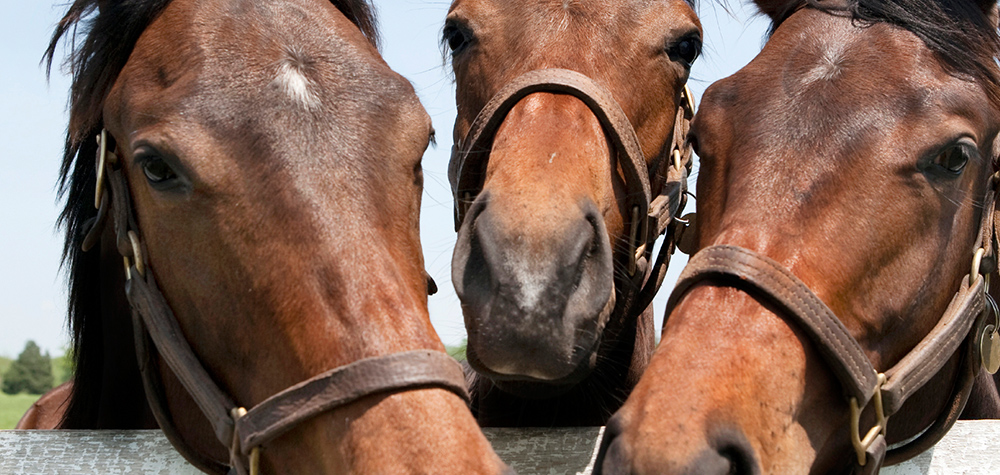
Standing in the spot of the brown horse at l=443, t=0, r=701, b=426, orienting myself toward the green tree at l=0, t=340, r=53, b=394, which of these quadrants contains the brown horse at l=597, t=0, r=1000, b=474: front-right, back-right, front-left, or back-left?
back-right

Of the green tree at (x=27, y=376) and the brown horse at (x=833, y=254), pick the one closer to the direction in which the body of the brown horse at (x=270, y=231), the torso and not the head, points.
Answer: the brown horse

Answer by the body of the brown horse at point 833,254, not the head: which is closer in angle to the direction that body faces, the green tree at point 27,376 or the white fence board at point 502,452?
the white fence board

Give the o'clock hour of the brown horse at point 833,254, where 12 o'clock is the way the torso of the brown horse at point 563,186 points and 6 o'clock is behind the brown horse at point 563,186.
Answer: the brown horse at point 833,254 is roughly at 10 o'clock from the brown horse at point 563,186.

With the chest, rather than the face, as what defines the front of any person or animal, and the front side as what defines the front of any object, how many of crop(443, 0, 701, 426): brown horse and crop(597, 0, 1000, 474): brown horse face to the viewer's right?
0

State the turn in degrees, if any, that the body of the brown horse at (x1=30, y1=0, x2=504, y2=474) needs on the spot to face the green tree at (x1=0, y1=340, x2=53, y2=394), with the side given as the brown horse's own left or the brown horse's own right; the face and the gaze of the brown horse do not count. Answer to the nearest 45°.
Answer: approximately 135° to the brown horse's own left

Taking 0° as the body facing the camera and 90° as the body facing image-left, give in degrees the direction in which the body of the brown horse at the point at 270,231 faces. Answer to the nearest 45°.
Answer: approximately 315°

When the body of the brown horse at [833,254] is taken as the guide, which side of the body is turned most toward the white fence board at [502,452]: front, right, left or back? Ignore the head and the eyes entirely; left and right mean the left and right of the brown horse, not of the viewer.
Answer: front

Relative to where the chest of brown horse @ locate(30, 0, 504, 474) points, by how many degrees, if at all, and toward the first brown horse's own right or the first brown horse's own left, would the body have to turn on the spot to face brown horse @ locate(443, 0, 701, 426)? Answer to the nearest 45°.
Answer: approximately 90° to the first brown horse's own left

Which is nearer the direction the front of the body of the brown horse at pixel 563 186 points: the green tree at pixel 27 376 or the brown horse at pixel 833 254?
the brown horse
